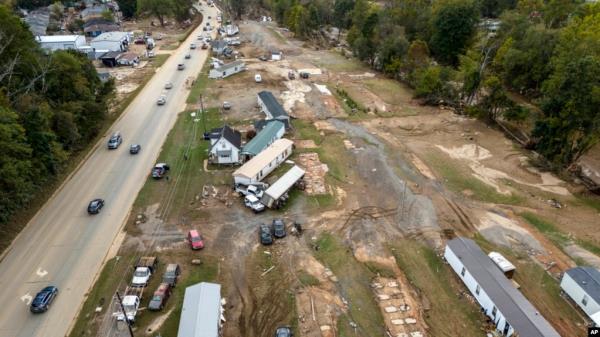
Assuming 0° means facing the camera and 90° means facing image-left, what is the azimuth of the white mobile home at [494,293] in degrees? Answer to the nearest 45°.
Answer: approximately 45°

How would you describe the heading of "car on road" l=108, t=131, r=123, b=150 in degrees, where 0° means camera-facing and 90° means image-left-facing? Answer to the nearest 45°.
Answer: approximately 45°

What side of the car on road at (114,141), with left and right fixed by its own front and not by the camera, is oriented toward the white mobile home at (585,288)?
left

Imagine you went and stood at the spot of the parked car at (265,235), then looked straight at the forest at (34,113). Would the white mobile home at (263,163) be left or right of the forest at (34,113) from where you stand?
right
